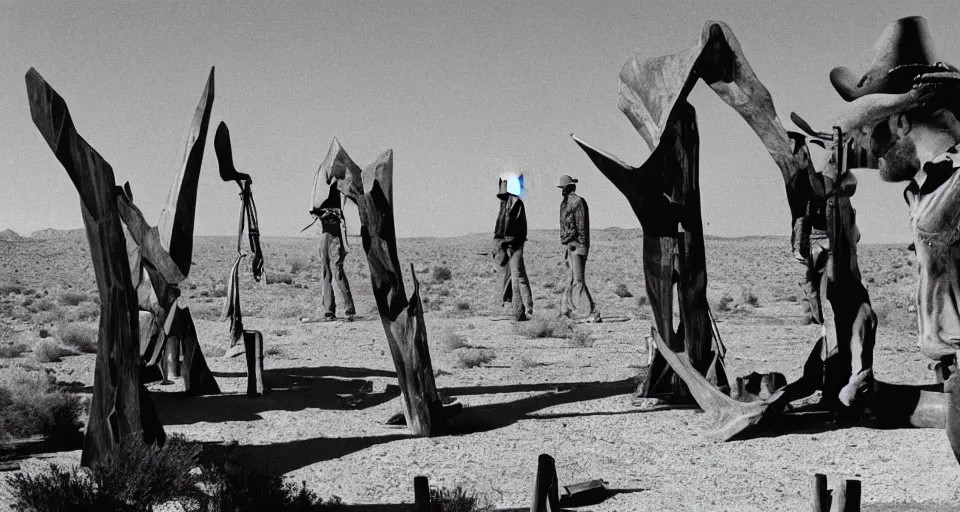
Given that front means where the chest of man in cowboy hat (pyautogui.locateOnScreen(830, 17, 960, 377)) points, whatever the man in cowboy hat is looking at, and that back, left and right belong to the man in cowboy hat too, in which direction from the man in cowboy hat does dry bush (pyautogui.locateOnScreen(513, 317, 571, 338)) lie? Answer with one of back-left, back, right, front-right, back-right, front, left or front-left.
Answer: front-right

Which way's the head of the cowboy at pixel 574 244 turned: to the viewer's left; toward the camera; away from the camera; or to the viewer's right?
to the viewer's left

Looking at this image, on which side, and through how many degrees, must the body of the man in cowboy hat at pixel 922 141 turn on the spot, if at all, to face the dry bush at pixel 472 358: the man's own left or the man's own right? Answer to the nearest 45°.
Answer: approximately 45° to the man's own right

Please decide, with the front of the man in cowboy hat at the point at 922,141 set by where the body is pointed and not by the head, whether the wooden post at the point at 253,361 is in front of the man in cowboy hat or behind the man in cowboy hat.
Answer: in front

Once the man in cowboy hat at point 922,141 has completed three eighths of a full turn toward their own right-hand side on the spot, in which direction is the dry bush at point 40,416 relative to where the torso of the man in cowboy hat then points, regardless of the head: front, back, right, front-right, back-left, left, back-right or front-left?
back-left

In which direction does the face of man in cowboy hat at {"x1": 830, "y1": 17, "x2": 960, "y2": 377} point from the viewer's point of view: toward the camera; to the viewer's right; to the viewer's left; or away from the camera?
to the viewer's left

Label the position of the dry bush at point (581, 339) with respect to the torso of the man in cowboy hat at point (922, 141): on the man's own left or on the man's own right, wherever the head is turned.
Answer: on the man's own right

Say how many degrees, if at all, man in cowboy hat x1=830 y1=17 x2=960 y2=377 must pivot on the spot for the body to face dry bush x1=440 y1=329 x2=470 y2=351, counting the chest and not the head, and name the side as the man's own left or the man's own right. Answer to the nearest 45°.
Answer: approximately 45° to the man's own right

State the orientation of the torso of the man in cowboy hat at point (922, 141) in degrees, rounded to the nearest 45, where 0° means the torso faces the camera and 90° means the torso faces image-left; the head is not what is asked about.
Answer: approximately 90°

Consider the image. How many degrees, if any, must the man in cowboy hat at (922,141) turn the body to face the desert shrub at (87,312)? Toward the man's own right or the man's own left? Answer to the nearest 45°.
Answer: approximately 45° to the man's own right

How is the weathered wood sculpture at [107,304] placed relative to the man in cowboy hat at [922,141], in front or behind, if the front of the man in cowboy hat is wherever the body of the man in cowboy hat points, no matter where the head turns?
in front

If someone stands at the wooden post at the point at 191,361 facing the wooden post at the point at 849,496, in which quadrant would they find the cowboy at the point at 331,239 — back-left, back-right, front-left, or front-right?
back-left

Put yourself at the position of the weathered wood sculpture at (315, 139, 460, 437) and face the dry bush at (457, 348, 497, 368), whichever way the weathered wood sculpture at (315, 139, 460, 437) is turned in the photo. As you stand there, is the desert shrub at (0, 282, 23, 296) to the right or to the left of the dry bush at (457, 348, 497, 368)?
left
